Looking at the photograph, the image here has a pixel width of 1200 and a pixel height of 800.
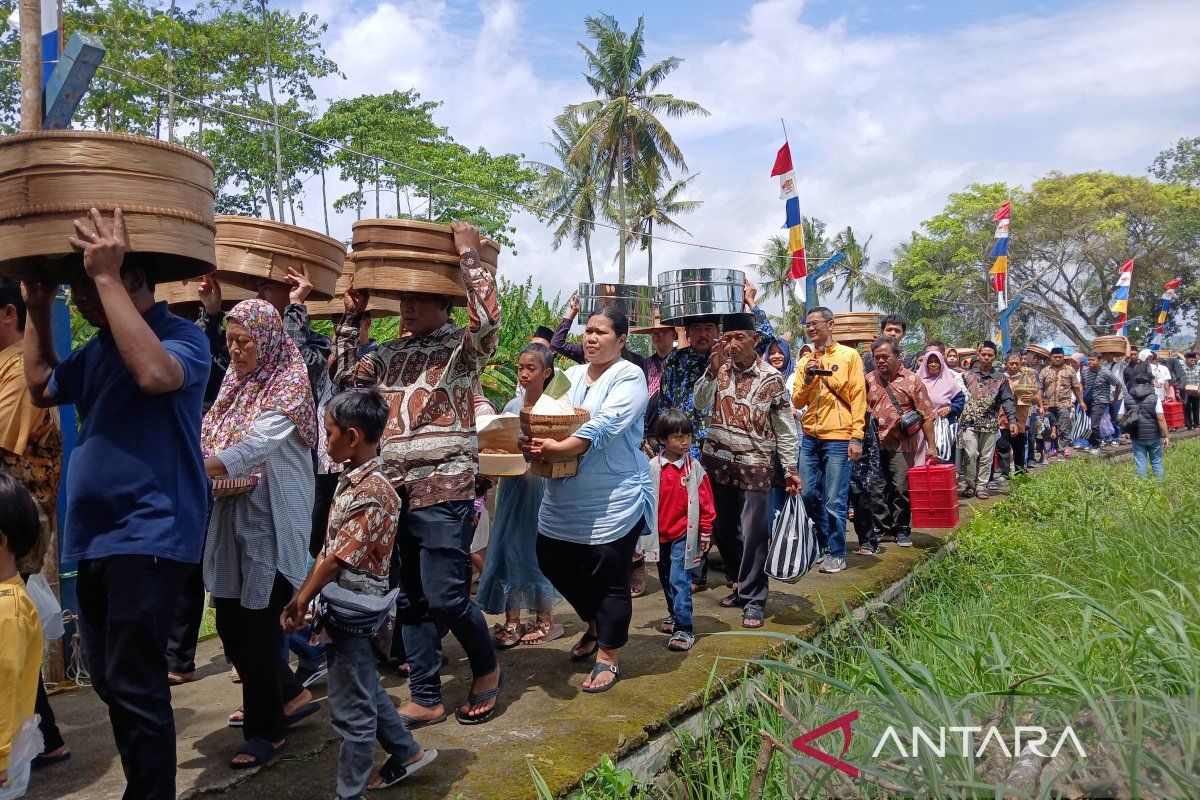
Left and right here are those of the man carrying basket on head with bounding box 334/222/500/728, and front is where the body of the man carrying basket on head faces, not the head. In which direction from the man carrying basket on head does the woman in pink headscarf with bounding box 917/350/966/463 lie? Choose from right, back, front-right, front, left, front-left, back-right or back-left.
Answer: back

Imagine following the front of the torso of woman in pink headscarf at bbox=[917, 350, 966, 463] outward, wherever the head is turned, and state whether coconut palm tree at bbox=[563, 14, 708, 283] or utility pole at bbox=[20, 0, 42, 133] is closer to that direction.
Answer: the utility pole

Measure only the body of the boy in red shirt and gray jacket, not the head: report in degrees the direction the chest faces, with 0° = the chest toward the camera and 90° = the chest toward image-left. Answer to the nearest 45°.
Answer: approximately 0°

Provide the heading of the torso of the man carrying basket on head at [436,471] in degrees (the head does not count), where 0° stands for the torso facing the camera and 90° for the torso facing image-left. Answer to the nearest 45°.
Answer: approximately 45°

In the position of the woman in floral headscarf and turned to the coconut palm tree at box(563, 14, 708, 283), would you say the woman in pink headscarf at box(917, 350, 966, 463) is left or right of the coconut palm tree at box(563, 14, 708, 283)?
right

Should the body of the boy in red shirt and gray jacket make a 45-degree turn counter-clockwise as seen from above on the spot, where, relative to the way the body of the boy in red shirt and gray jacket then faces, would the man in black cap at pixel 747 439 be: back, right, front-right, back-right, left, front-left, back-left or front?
left
